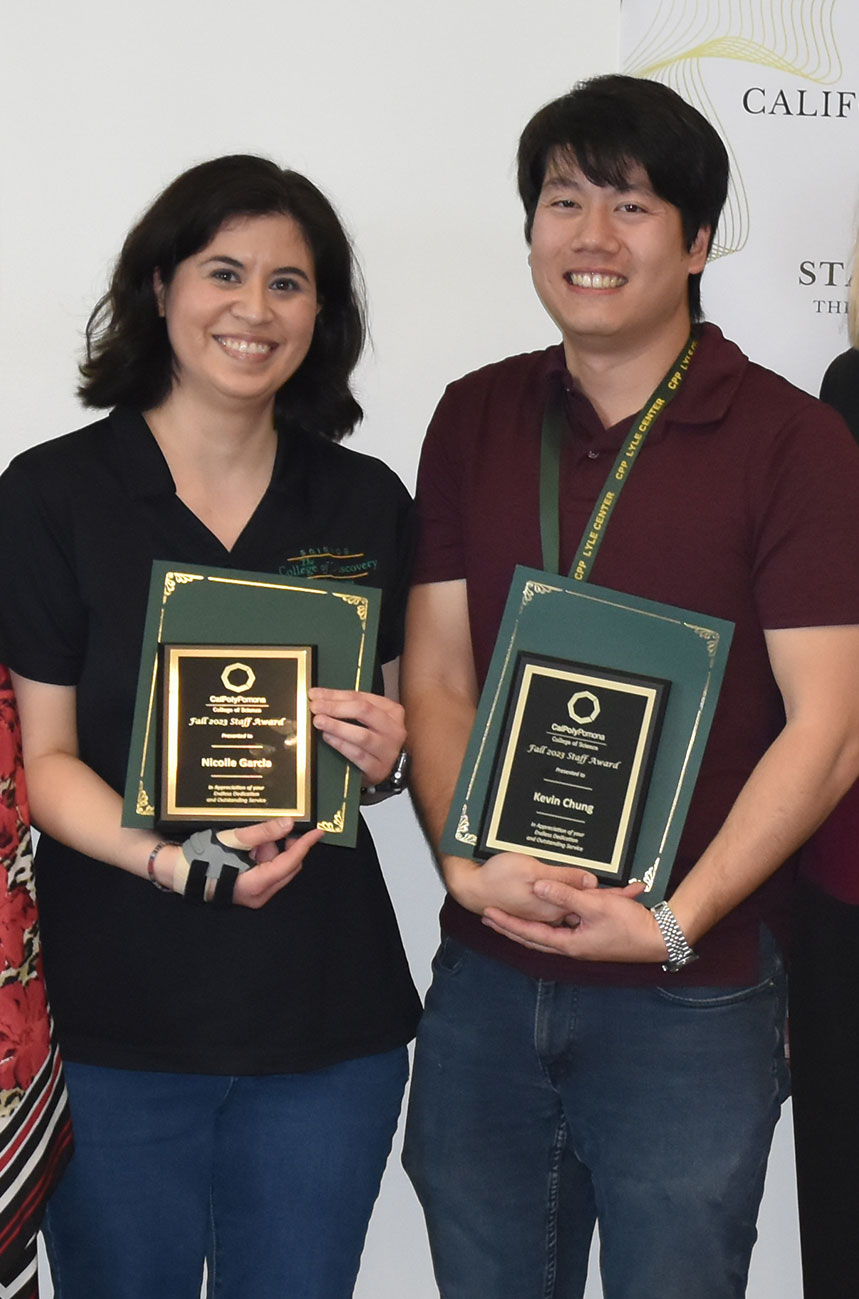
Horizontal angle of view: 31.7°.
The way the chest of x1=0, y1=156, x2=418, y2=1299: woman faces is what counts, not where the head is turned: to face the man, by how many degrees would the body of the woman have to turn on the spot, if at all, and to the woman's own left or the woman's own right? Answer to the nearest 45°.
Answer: approximately 90° to the woman's own left

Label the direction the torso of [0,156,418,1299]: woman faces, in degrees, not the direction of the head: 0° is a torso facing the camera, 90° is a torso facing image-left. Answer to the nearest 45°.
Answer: approximately 0°
